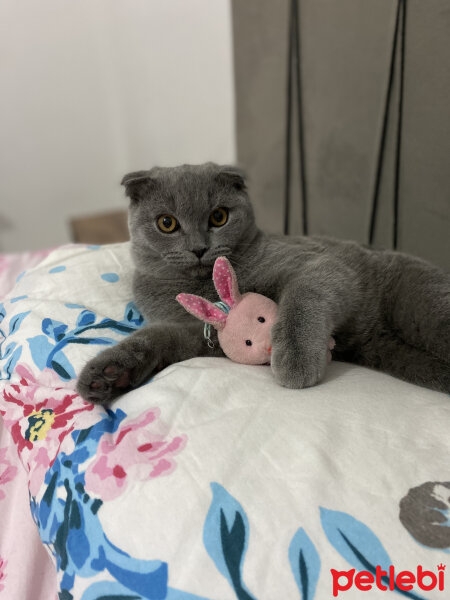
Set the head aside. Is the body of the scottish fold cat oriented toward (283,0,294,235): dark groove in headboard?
no

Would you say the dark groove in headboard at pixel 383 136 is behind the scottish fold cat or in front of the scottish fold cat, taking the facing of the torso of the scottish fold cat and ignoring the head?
behind

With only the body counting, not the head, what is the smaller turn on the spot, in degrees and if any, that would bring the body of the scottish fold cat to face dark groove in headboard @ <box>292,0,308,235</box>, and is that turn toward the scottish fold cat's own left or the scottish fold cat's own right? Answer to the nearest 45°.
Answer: approximately 135° to the scottish fold cat's own right

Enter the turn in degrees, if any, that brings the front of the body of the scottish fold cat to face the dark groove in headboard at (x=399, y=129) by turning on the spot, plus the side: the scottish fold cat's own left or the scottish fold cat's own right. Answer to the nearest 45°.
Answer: approximately 180°

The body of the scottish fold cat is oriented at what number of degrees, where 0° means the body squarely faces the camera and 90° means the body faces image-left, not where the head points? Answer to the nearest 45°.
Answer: approximately 45°
